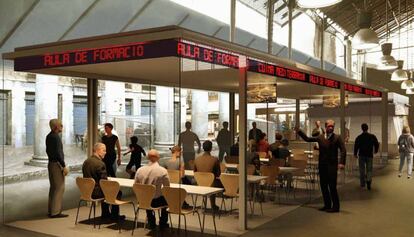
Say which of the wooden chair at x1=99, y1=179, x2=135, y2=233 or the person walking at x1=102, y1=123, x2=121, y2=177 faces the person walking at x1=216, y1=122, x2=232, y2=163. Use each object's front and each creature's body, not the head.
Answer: the wooden chair

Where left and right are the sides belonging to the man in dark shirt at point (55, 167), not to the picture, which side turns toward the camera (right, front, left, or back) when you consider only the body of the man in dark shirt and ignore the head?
right

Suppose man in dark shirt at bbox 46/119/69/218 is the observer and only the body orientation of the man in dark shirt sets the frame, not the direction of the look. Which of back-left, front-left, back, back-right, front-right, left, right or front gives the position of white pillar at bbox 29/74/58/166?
left

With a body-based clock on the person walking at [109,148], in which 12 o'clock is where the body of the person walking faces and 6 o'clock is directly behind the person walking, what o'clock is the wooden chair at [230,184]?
The wooden chair is roughly at 9 o'clock from the person walking.

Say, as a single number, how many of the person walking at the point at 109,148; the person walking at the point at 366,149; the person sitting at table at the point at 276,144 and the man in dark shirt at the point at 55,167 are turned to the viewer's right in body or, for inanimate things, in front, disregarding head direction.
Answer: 1

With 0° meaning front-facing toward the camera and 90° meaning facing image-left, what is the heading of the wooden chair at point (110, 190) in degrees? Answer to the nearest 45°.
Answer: approximately 225°

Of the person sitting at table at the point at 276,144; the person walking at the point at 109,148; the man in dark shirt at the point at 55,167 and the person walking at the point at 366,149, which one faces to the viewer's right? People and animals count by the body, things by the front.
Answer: the man in dark shirt

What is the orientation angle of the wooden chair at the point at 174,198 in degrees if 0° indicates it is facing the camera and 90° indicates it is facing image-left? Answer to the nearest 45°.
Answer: approximately 225°
